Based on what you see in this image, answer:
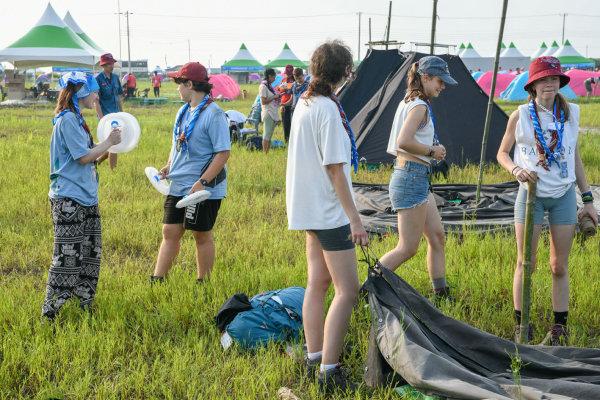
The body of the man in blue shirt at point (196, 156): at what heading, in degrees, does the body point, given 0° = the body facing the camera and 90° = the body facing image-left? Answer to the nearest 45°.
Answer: approximately 45°

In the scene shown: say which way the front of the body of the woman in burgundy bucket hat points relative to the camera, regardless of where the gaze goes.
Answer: toward the camera

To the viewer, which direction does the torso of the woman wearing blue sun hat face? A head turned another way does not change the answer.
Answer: to the viewer's right

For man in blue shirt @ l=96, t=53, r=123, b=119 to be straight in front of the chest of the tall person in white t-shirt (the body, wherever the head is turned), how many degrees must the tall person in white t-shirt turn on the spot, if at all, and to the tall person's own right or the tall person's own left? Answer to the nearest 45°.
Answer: approximately 90° to the tall person's own left

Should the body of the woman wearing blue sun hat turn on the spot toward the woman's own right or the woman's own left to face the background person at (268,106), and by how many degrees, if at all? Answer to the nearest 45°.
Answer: approximately 45° to the woman's own left

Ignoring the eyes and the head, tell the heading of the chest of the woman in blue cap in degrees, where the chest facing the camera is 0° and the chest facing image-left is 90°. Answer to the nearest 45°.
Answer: approximately 270°

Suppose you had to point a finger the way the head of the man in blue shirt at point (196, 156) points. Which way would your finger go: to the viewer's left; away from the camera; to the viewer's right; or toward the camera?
to the viewer's left

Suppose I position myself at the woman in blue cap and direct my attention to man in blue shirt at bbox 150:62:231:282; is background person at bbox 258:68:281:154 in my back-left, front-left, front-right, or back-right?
front-right

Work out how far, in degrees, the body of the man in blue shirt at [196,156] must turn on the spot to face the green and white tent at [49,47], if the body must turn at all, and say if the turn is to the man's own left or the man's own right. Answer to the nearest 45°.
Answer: approximately 135° to the man's own right

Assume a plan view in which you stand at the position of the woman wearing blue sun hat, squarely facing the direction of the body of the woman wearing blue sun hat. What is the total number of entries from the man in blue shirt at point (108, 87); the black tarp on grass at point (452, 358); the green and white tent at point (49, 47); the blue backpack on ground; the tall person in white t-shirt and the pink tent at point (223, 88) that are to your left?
3

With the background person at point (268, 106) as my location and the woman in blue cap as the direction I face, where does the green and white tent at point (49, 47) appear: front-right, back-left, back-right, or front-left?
back-right
